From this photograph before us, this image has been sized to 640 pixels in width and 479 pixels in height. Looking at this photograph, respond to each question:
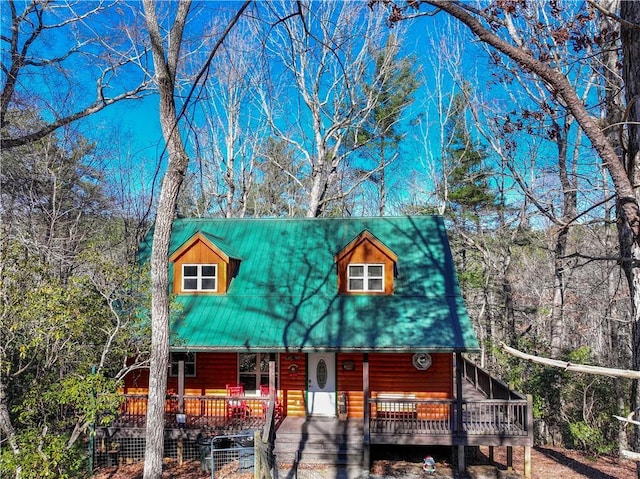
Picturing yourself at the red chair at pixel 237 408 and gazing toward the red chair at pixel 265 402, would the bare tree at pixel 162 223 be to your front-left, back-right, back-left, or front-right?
back-right

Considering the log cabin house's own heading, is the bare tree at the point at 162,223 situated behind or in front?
in front

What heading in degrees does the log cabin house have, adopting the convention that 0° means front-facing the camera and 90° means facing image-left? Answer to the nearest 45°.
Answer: approximately 0°
